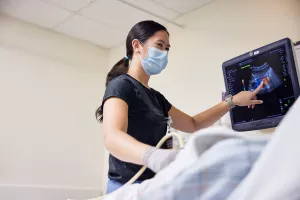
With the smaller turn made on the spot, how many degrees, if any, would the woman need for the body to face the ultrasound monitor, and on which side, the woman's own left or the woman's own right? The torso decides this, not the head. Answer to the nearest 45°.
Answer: approximately 90° to the woman's own left

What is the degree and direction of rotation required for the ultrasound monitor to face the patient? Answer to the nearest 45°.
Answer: approximately 45° to its left

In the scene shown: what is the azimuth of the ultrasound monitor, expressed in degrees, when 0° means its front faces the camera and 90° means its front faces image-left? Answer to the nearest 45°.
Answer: approximately 45°

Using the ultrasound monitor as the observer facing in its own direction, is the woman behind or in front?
in front

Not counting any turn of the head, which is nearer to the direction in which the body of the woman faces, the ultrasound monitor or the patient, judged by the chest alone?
the patient

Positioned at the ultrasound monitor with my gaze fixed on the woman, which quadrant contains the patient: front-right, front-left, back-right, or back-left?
front-left

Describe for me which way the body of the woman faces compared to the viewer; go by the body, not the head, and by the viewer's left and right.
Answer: facing the viewer and to the right of the viewer

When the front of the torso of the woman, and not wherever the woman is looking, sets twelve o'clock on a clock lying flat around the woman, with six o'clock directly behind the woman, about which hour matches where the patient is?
The patient is roughly at 1 o'clock from the woman.

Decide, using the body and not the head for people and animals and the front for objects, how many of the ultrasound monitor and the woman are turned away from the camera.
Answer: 0

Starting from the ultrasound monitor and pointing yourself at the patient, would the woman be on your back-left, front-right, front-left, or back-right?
front-right
